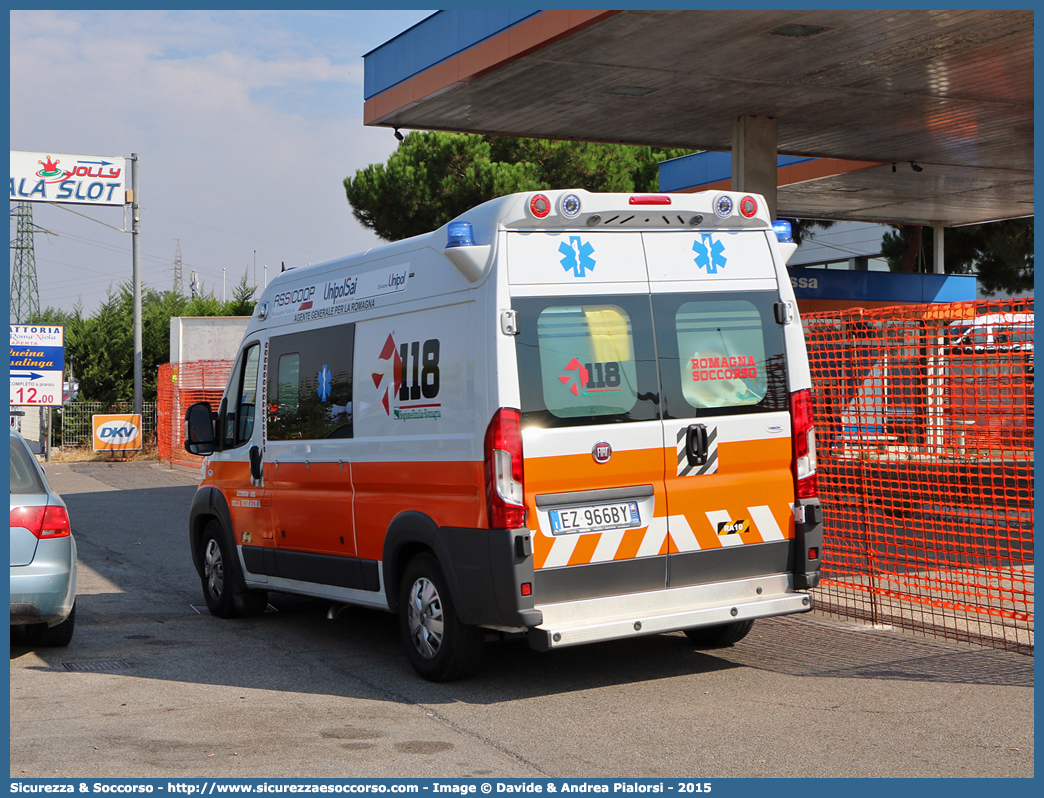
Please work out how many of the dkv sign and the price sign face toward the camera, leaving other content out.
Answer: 2

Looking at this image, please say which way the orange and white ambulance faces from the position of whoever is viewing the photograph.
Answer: facing away from the viewer and to the left of the viewer

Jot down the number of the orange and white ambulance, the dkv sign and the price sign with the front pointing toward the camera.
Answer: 2

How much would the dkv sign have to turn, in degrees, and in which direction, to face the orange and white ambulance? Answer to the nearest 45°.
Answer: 0° — it already faces it

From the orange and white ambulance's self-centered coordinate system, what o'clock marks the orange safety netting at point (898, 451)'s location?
The orange safety netting is roughly at 3 o'clock from the orange and white ambulance.

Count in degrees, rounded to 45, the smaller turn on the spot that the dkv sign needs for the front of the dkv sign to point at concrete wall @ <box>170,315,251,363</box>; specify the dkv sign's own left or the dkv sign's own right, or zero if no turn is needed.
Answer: approximately 135° to the dkv sign's own left

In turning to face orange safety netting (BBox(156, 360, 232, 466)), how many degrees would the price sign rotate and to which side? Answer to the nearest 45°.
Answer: approximately 135° to its left
